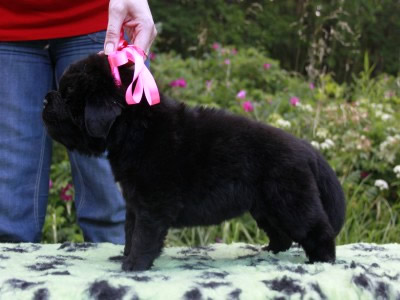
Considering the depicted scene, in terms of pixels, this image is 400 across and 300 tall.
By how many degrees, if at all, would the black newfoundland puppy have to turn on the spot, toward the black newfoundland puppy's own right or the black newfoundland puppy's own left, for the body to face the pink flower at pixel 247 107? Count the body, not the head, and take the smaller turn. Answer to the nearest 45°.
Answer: approximately 90° to the black newfoundland puppy's own right

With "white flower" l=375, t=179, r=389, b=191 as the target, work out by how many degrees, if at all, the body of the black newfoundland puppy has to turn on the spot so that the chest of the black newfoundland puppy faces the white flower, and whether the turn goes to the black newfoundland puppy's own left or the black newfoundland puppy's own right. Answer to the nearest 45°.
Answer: approximately 135° to the black newfoundland puppy's own right

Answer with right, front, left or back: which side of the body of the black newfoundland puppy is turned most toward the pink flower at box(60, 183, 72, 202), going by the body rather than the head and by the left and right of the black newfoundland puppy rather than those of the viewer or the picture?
right

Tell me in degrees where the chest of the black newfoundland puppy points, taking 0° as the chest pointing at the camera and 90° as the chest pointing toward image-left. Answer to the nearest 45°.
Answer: approximately 90°

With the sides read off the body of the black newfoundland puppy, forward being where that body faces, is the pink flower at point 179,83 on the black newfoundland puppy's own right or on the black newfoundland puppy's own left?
on the black newfoundland puppy's own right
